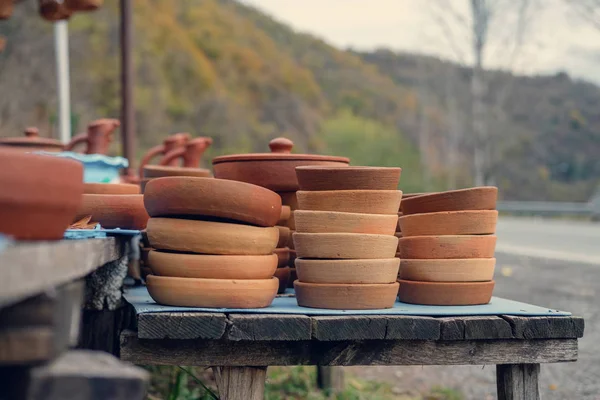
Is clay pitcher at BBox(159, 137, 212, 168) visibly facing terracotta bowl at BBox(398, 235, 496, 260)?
no

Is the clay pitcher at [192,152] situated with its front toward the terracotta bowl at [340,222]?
no

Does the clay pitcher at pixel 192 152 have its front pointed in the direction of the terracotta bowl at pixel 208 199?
no

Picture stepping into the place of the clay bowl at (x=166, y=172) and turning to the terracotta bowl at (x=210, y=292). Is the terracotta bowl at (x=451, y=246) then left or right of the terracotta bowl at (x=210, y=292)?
left
